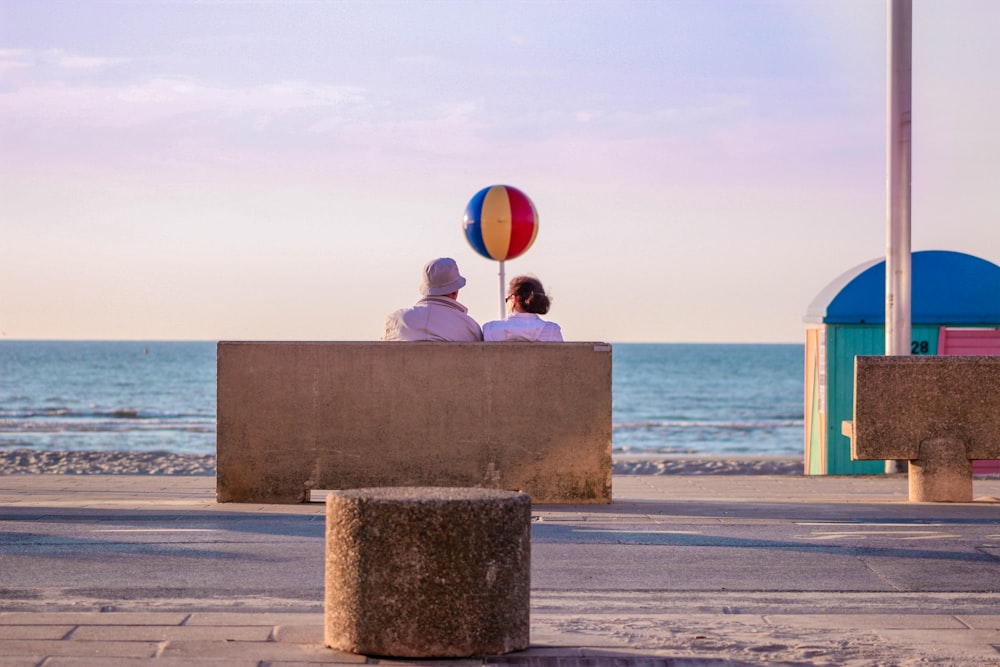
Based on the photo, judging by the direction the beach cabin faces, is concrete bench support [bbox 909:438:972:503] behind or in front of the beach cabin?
in front

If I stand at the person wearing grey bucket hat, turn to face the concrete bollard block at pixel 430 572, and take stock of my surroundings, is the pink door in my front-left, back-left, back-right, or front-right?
back-left

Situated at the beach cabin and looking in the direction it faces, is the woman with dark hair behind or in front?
in front

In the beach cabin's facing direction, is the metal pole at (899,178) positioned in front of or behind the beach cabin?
in front

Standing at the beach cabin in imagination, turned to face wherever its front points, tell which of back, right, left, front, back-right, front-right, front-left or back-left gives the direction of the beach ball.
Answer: front-right

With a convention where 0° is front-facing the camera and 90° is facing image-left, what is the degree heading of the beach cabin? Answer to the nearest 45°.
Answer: approximately 0°

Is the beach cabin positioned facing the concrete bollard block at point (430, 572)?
yes

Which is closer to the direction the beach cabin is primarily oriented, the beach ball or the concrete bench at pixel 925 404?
the concrete bench

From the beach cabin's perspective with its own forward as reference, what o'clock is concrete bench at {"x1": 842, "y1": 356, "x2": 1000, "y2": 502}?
The concrete bench is roughly at 12 o'clock from the beach cabin.
